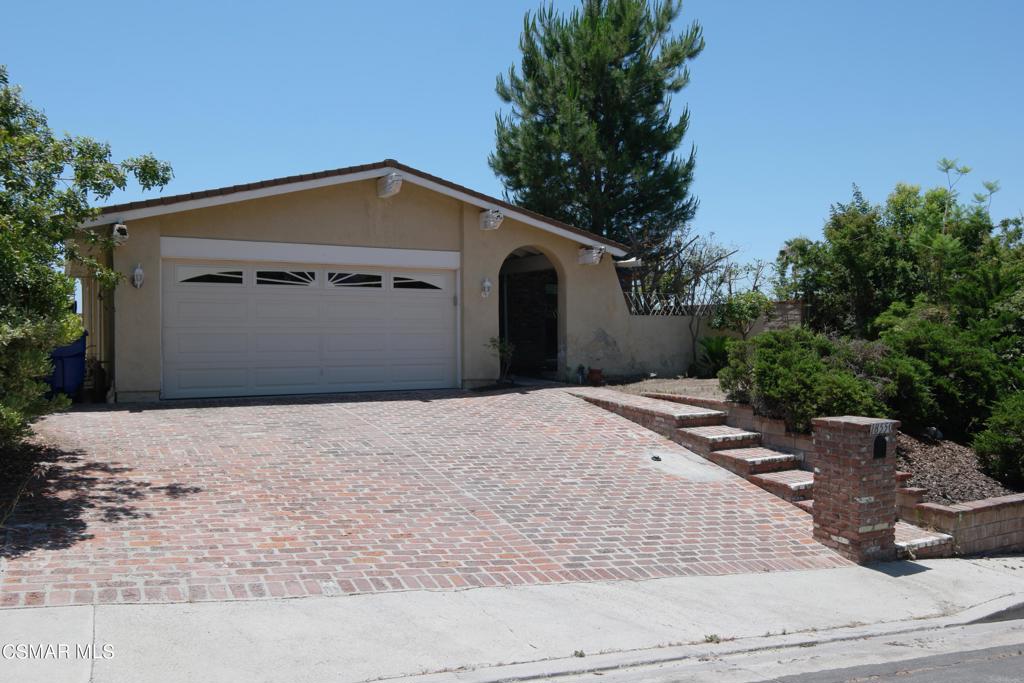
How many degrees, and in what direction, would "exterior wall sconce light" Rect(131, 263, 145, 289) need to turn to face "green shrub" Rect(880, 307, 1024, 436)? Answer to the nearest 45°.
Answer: approximately 45° to its left

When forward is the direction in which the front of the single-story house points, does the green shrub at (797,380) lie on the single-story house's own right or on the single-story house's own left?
on the single-story house's own left

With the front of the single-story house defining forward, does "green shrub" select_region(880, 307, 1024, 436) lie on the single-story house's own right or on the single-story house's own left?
on the single-story house's own left

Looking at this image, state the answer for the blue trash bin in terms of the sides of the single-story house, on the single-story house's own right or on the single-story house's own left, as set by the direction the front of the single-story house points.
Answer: on the single-story house's own right

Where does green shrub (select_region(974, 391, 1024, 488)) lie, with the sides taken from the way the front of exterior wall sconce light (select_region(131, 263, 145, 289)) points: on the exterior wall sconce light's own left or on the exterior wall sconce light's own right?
on the exterior wall sconce light's own left

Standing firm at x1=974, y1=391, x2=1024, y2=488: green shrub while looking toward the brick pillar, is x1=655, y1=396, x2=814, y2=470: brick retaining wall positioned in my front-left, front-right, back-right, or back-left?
front-right

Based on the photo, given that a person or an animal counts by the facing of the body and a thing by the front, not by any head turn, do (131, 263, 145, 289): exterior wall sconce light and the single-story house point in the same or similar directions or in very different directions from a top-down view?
same or similar directions

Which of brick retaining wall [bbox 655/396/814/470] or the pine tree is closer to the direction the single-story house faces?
the brick retaining wall

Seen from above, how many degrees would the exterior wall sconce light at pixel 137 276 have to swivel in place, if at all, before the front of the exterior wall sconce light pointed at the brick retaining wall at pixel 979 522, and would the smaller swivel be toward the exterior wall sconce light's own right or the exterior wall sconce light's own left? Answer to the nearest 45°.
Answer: approximately 45° to the exterior wall sconce light's own left

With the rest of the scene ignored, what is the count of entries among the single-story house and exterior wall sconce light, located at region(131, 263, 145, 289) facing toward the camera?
2

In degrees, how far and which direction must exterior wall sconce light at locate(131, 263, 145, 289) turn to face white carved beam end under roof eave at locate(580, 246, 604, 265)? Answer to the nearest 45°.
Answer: approximately 90° to its left

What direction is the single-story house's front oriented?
toward the camera

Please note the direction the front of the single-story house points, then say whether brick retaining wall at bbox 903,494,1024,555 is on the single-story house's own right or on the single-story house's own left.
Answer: on the single-story house's own left

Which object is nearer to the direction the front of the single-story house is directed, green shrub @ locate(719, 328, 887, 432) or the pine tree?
the green shrub

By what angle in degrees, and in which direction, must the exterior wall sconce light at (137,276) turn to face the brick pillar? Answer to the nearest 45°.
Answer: approximately 45° to its left
